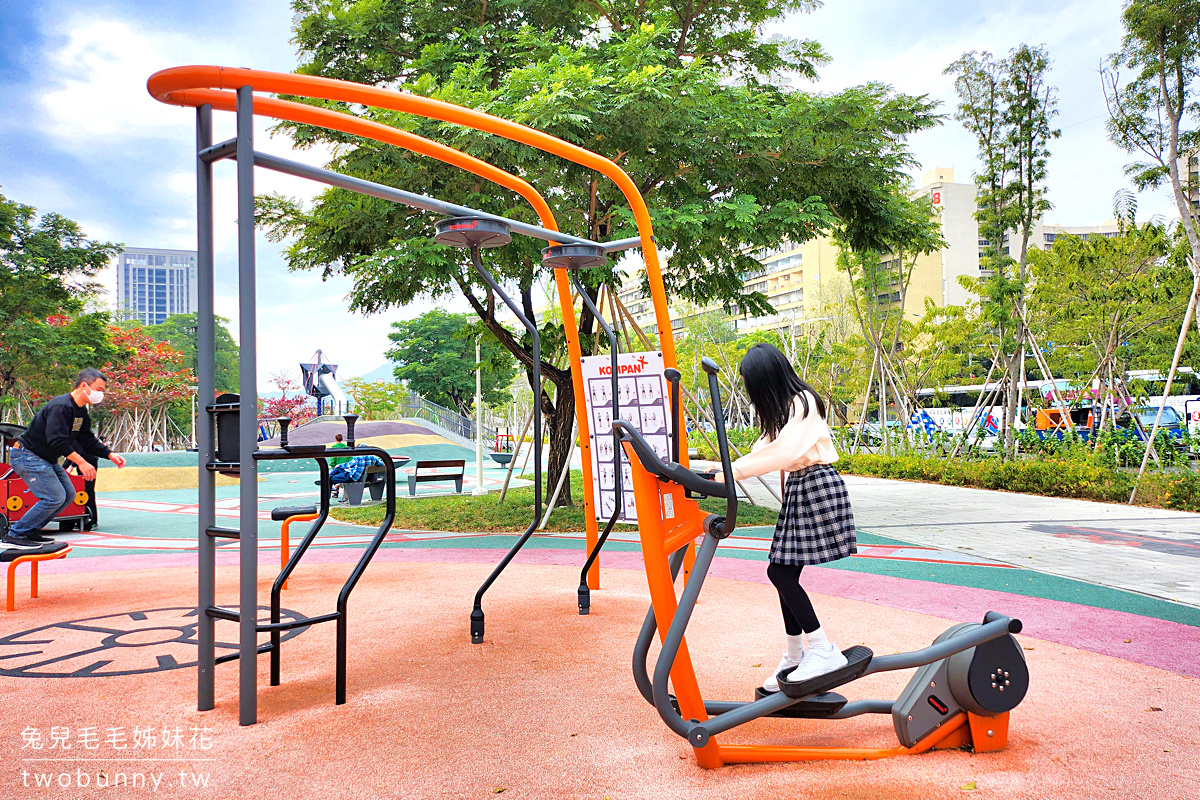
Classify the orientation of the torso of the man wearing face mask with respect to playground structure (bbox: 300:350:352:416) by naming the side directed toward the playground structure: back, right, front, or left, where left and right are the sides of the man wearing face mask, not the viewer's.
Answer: left

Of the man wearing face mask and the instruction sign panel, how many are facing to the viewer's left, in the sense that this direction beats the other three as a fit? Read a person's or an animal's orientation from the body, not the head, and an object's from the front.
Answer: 0

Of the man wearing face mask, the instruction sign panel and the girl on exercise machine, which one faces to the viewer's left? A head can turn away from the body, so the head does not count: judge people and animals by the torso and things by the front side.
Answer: the girl on exercise machine

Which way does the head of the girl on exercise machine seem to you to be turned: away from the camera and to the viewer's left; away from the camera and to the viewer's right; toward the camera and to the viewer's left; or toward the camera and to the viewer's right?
away from the camera and to the viewer's left

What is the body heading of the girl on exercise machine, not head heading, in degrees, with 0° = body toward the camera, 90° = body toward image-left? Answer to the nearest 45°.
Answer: approximately 90°

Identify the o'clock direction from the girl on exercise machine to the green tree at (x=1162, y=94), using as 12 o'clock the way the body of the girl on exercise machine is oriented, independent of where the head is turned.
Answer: The green tree is roughly at 4 o'clock from the girl on exercise machine.

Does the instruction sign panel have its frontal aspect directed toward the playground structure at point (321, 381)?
no

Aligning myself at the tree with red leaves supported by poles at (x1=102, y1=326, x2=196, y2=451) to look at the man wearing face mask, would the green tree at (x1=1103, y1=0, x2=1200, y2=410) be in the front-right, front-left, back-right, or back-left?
front-left

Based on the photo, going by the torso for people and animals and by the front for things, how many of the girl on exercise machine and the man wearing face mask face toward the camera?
0

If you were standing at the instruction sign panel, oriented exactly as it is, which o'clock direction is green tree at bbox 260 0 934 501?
The green tree is roughly at 6 o'clock from the instruction sign panel.

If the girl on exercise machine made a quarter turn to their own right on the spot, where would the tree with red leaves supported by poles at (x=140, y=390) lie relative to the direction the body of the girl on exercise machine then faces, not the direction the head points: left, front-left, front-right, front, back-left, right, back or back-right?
front-left

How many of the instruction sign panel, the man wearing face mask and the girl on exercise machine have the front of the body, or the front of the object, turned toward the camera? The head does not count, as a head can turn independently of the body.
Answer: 1

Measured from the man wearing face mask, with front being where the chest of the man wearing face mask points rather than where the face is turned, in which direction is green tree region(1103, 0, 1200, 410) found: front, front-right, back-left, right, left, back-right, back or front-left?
front

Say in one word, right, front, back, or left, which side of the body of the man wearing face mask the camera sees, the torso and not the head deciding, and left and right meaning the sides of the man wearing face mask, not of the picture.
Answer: right

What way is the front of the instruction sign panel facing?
toward the camera

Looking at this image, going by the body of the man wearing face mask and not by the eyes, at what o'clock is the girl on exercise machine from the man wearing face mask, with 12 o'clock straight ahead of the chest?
The girl on exercise machine is roughly at 2 o'clock from the man wearing face mask.

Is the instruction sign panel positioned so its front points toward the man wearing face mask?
no
